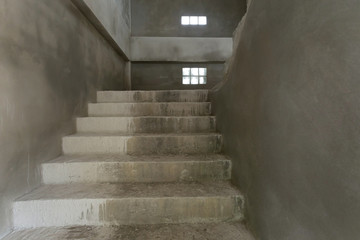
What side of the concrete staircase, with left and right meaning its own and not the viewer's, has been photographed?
front

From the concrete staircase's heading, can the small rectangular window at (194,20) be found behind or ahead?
behind

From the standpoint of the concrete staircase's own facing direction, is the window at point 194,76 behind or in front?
behind
